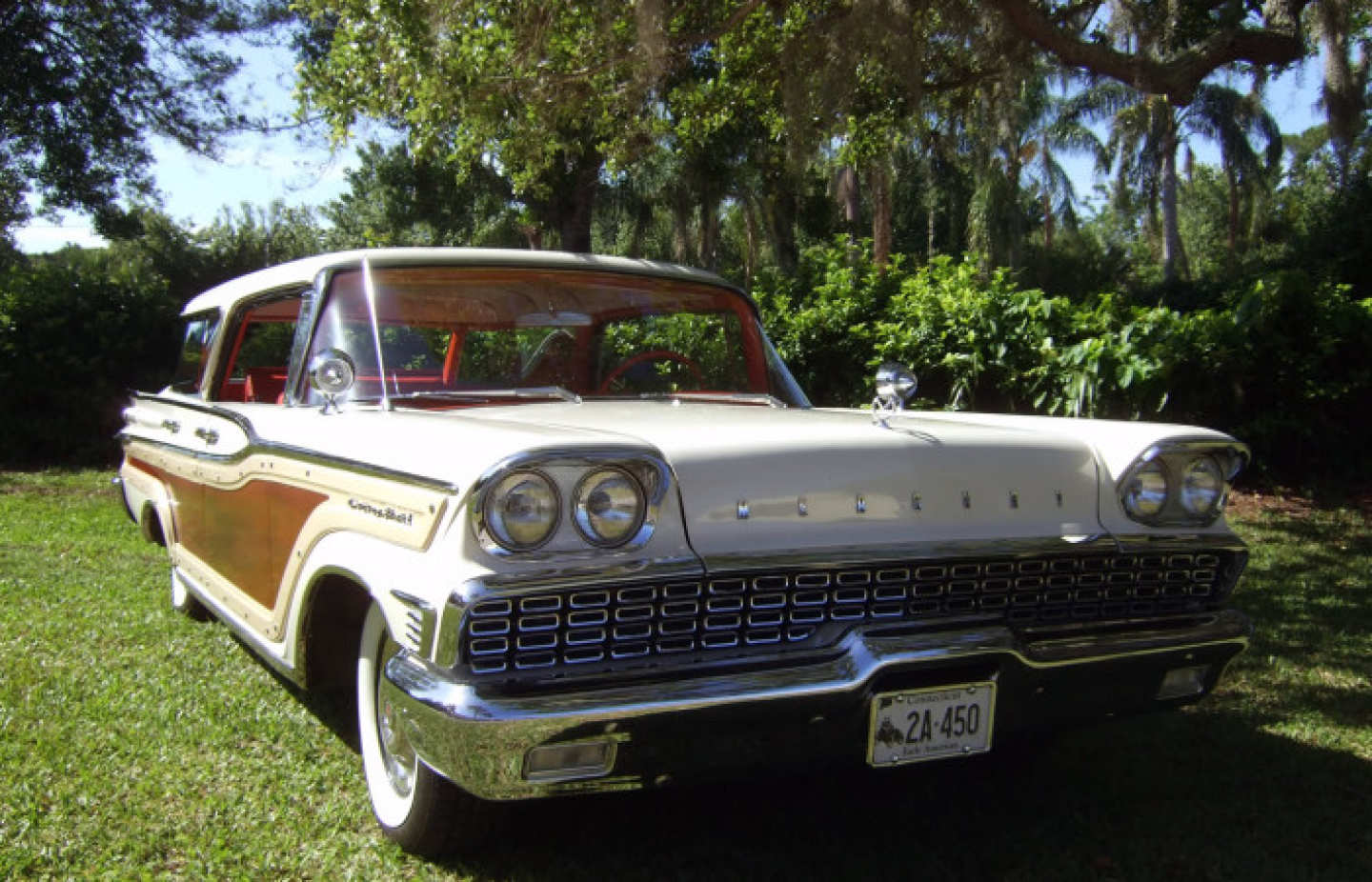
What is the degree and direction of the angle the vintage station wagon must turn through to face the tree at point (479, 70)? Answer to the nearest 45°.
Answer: approximately 135° to its left

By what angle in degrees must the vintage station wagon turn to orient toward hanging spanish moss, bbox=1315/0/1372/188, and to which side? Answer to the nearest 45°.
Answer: approximately 90° to its left

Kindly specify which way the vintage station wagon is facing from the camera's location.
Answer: facing the viewer and to the right of the viewer

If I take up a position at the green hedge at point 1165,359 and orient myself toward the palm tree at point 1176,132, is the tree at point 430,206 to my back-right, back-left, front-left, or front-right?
front-left

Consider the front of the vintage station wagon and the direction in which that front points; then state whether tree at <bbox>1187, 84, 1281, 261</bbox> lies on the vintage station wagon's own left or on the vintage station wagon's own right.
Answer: on the vintage station wagon's own left

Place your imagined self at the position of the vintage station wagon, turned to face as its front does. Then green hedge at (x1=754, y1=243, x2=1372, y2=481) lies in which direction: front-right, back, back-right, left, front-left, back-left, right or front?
left

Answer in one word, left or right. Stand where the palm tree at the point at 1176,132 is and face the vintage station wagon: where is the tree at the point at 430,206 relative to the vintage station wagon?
right

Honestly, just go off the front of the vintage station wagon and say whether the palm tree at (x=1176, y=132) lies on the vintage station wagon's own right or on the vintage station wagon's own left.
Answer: on the vintage station wagon's own left

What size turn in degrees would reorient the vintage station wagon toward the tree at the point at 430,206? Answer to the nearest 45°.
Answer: approximately 135° to its left

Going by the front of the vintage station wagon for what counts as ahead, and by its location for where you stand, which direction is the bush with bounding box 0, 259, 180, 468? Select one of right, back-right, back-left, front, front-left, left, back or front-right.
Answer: back

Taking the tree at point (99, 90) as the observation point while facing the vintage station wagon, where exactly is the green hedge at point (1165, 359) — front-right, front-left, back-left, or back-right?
front-left
